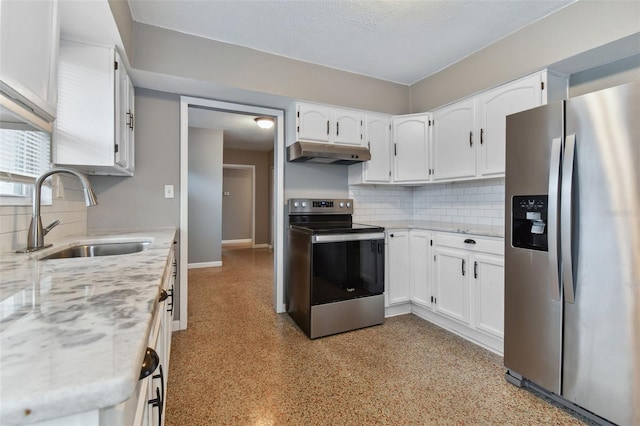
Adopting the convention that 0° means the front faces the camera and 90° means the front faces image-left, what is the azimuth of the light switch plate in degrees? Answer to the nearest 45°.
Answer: approximately 0°

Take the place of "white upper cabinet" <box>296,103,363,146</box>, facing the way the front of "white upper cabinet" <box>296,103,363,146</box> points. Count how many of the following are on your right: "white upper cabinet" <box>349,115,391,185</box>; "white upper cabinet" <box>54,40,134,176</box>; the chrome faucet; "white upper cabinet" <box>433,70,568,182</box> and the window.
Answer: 3

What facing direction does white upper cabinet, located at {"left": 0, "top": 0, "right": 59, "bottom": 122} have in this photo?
to the viewer's right

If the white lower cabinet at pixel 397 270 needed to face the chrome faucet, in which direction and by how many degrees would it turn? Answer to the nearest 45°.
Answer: approximately 90° to its right

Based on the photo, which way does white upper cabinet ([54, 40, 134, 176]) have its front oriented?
to the viewer's right

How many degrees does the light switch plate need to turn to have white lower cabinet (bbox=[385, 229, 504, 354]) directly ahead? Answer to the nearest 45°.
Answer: approximately 45° to its left

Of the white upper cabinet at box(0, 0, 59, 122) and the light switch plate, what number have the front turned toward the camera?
1

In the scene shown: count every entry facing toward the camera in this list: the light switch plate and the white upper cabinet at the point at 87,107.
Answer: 1
